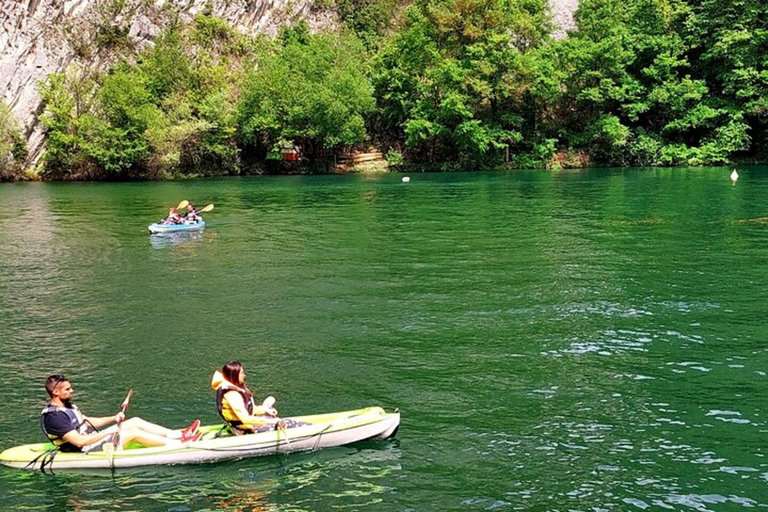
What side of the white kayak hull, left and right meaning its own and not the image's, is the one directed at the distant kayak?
left

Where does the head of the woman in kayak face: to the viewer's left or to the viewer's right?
to the viewer's right

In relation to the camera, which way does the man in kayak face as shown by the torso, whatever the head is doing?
to the viewer's right

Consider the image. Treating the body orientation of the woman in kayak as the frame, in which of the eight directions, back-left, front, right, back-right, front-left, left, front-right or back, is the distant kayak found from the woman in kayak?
left

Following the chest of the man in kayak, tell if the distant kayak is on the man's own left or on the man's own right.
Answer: on the man's own left

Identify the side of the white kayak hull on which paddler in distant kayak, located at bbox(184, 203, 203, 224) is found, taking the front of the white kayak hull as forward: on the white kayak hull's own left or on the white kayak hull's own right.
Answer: on the white kayak hull's own left

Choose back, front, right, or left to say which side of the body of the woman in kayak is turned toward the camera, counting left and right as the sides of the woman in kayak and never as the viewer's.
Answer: right

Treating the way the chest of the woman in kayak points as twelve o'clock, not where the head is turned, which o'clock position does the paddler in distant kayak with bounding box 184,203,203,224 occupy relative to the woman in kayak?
The paddler in distant kayak is roughly at 9 o'clock from the woman in kayak.

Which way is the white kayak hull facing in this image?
to the viewer's right

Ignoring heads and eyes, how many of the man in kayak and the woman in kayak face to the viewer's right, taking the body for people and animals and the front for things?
2
